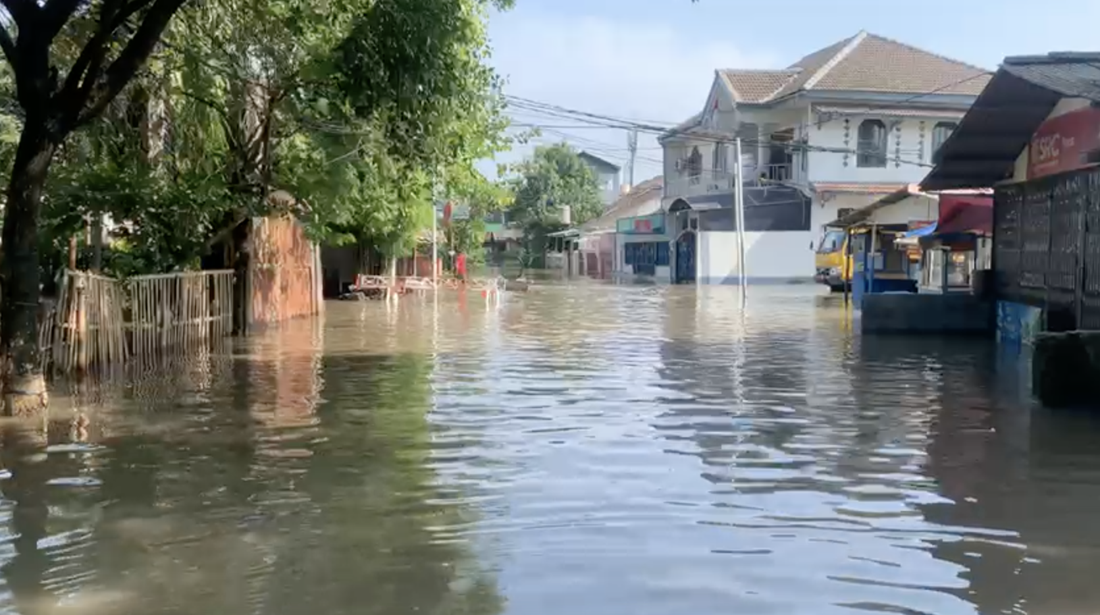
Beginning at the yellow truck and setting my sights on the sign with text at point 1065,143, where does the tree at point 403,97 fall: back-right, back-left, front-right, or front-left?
front-right

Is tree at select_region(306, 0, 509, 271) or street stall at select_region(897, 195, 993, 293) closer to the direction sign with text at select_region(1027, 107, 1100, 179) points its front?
the tree

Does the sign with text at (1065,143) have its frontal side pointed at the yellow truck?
no

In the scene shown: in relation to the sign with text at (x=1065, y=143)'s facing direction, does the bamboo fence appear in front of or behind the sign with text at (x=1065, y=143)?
in front

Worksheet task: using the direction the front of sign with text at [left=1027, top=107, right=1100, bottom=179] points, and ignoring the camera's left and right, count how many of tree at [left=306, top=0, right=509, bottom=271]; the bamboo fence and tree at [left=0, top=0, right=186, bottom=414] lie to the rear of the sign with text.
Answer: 0

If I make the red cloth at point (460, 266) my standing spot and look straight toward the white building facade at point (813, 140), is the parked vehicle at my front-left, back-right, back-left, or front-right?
front-right

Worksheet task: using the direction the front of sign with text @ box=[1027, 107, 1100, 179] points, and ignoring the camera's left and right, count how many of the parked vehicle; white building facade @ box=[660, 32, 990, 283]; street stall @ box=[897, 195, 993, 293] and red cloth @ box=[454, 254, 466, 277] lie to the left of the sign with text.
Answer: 0

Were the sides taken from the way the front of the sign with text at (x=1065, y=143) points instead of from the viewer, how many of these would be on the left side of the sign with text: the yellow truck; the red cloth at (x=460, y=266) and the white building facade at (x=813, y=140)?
0

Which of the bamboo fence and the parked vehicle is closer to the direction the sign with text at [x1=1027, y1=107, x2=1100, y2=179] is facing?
the bamboo fence

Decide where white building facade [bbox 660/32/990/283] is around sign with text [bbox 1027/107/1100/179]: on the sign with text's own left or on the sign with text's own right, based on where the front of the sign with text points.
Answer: on the sign with text's own right

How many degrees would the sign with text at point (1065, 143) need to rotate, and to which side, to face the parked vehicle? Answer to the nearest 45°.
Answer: approximately 135° to its right

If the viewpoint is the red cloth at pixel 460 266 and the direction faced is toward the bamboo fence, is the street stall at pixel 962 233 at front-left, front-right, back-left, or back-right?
front-left

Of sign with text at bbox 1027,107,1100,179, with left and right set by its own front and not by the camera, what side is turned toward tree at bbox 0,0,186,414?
front

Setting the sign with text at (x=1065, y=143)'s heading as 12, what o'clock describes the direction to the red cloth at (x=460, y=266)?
The red cloth is roughly at 3 o'clock from the sign with text.

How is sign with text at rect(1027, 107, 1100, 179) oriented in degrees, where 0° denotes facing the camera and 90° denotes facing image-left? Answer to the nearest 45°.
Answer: approximately 45°

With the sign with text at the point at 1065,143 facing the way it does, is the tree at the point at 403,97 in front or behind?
in front

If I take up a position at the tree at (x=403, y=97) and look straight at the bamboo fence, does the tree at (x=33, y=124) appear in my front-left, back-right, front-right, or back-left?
front-left

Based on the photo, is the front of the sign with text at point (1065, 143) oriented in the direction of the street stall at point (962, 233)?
no
